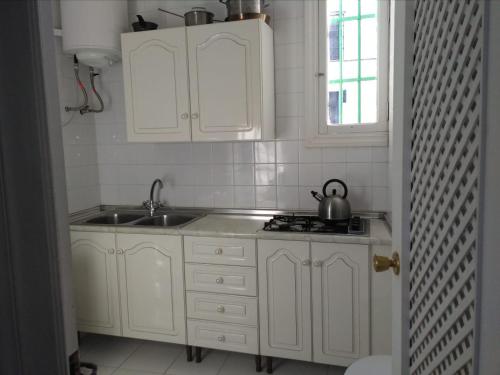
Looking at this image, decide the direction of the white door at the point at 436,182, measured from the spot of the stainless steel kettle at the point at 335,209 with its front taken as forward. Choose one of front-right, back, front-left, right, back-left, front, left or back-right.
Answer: left

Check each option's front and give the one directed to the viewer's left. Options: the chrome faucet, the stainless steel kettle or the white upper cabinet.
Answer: the stainless steel kettle

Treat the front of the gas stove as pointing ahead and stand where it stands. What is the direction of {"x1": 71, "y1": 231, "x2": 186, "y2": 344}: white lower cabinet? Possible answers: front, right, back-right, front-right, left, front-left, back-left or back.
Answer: right

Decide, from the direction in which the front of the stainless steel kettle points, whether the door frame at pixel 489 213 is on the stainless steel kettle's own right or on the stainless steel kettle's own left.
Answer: on the stainless steel kettle's own left

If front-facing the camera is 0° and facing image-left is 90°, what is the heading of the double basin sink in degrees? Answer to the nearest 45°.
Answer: approximately 0°

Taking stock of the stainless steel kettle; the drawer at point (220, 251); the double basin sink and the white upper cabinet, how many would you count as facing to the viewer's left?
1

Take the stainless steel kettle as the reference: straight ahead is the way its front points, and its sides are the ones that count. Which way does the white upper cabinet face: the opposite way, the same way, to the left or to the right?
to the left

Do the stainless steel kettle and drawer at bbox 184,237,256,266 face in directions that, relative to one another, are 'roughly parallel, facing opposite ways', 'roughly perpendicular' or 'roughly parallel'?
roughly perpendicular

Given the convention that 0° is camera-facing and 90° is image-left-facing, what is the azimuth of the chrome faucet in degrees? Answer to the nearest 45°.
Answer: approximately 315°

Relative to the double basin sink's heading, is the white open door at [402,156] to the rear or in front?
in front
